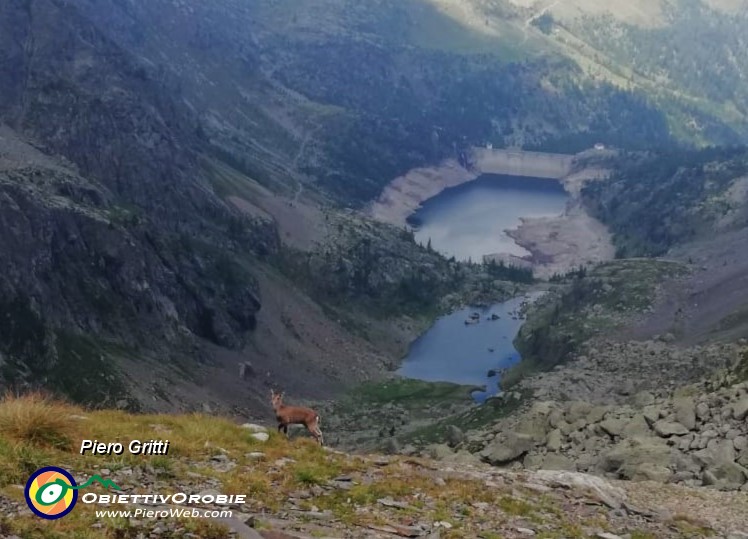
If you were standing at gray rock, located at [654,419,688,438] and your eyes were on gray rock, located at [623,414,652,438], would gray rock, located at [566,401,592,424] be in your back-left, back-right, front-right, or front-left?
front-right

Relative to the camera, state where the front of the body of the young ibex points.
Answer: to the viewer's left

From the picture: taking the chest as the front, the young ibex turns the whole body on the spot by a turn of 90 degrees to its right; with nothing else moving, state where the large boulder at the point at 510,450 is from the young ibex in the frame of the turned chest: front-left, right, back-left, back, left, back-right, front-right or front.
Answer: front-right

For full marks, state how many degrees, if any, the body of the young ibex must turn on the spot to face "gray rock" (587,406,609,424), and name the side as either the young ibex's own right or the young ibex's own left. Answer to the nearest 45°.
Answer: approximately 135° to the young ibex's own right

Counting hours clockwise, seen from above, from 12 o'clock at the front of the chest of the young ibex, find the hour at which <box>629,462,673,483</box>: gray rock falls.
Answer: The gray rock is roughly at 6 o'clock from the young ibex.

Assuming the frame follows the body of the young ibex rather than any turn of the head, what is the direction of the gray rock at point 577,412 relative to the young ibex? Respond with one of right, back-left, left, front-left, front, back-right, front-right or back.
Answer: back-right

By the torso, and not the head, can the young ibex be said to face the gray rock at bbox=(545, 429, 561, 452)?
no

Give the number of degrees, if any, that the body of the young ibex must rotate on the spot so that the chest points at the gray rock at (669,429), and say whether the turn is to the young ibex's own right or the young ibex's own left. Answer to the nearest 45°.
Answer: approximately 180°

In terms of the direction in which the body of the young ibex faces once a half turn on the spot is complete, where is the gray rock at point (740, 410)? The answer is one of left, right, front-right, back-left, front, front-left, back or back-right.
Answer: front

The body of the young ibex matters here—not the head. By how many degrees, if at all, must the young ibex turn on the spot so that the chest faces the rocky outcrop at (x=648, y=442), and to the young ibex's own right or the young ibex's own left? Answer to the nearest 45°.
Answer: approximately 180°

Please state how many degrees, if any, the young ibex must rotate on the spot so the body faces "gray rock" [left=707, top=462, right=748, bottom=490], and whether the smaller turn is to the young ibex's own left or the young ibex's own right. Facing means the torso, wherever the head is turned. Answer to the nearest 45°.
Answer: approximately 180°

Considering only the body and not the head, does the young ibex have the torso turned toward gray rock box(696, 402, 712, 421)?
no

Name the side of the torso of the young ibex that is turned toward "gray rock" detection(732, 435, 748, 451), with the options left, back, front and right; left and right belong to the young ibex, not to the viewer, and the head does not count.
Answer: back

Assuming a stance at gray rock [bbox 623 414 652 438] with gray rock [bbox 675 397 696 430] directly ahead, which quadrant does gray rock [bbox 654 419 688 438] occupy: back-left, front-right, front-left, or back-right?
front-right

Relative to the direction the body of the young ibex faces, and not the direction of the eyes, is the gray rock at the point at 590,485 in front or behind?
behind

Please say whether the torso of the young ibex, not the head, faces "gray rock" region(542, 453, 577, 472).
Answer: no
